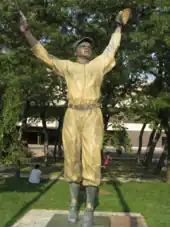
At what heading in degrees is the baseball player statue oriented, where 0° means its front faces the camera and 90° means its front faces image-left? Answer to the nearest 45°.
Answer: approximately 0°
